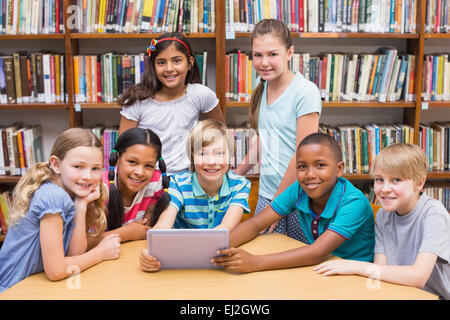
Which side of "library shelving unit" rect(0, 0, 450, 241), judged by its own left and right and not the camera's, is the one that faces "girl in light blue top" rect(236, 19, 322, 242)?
front

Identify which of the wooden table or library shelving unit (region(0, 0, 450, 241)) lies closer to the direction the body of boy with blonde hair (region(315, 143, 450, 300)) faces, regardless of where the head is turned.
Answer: the wooden table
